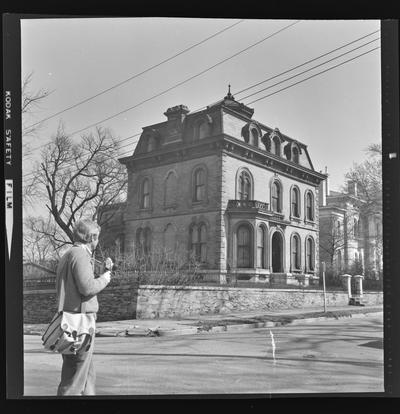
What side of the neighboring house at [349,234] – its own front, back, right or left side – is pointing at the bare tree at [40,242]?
right

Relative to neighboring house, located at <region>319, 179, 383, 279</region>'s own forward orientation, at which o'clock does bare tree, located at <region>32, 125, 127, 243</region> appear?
The bare tree is roughly at 4 o'clock from the neighboring house.

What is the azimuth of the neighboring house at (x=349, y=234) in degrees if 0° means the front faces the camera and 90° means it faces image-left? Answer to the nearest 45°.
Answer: approximately 315°

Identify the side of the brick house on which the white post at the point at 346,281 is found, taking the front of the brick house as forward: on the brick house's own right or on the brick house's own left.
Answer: on the brick house's own left

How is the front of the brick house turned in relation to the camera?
facing the viewer and to the right of the viewer

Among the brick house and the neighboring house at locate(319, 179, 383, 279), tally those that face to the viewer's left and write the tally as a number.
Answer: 0
